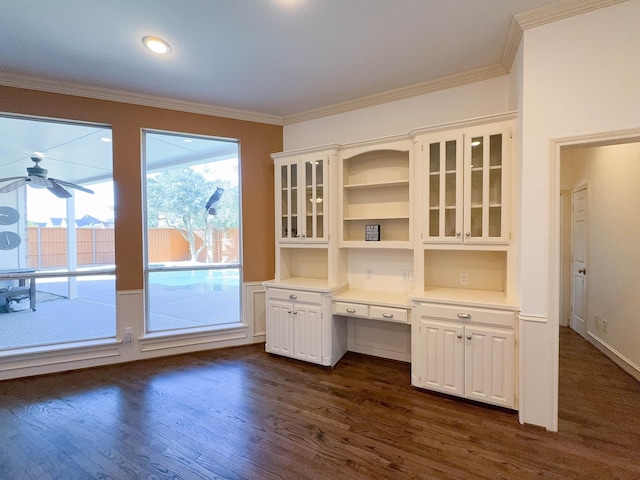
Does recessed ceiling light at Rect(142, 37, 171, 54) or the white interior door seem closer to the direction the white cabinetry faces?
the recessed ceiling light

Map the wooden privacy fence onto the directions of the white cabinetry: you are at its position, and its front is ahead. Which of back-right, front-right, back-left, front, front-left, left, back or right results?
front-right

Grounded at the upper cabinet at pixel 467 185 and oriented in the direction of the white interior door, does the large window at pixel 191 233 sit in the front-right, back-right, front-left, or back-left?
back-left

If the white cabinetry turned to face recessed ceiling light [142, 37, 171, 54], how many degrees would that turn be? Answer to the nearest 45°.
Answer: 0° — it already faces it

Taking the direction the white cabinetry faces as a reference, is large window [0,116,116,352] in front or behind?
in front

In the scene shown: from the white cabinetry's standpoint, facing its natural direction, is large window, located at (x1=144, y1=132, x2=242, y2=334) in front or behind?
in front

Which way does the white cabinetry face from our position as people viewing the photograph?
facing the viewer and to the left of the viewer
